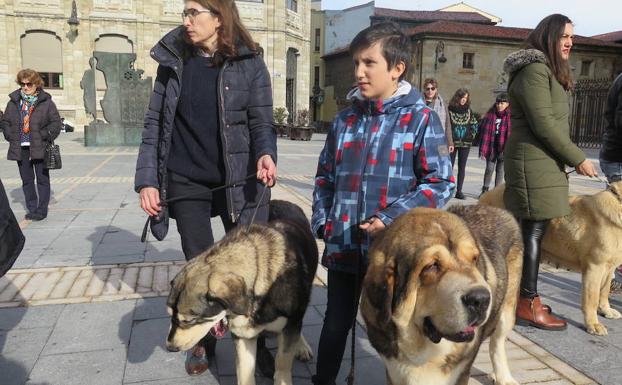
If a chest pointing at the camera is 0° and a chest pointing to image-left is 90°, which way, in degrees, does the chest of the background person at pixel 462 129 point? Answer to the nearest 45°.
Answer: approximately 0°

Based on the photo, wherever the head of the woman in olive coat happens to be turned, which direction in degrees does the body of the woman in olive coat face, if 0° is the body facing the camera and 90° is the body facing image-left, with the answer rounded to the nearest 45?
approximately 270°

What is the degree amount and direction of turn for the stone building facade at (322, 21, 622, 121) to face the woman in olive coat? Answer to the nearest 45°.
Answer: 0° — it already faces them

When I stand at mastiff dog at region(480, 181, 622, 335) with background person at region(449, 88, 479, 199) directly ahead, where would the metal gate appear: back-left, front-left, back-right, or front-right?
front-right

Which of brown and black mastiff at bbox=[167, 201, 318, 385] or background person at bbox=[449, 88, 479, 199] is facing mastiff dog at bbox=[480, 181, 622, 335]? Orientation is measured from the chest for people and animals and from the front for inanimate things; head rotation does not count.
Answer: the background person

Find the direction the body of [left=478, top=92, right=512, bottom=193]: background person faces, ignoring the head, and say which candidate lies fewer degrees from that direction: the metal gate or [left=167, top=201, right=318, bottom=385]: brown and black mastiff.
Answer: the brown and black mastiff

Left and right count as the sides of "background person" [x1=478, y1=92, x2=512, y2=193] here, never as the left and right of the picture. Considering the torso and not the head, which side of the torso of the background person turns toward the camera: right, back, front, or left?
front

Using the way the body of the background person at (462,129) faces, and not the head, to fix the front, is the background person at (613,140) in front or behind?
in front

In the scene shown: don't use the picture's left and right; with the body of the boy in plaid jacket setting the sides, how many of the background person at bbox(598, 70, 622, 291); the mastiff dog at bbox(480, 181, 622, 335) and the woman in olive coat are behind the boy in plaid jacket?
3

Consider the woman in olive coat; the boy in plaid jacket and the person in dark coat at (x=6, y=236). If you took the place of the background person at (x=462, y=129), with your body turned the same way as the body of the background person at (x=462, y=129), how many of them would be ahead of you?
3

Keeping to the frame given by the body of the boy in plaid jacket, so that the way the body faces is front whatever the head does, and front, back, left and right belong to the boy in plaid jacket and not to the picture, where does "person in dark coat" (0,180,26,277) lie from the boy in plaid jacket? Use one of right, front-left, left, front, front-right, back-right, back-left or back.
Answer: front-right

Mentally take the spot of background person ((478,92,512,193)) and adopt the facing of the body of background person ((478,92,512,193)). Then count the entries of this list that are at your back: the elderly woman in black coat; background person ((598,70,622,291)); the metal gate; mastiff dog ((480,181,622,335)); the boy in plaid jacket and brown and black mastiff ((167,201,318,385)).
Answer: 1

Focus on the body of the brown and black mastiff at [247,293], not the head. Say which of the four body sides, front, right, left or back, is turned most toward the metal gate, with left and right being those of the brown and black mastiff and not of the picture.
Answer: back

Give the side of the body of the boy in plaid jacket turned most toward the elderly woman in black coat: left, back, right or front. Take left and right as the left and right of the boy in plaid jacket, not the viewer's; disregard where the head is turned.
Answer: right

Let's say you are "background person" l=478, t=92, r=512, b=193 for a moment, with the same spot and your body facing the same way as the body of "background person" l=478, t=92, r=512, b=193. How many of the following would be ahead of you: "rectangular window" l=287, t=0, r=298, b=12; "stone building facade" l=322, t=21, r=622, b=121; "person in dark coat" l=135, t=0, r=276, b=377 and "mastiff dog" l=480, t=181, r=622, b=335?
2

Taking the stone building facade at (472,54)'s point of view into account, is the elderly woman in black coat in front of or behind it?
in front

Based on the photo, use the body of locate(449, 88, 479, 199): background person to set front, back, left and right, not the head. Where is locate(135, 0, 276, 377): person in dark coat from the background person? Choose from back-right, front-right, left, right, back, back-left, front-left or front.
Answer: front
